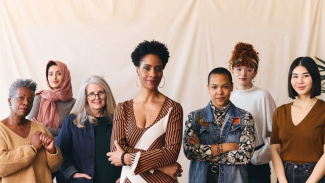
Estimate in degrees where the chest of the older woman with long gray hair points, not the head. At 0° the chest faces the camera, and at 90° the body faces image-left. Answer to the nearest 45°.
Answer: approximately 315°

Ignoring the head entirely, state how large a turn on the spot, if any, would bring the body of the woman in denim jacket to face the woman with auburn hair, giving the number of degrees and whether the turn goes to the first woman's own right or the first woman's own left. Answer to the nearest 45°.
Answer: approximately 135° to the first woman's own left

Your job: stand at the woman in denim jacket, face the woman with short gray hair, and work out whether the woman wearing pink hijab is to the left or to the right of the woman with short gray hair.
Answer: right

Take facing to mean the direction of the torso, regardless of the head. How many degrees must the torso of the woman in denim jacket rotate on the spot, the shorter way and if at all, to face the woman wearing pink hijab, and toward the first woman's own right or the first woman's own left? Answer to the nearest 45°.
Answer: approximately 135° to the first woman's own right

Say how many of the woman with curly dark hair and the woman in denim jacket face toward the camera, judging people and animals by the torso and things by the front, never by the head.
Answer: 2

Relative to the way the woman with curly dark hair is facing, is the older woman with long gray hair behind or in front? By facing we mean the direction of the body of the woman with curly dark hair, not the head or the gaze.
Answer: behind

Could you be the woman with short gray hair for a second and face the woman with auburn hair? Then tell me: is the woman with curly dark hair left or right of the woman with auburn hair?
right
